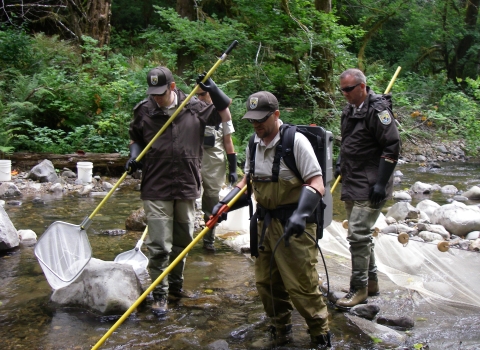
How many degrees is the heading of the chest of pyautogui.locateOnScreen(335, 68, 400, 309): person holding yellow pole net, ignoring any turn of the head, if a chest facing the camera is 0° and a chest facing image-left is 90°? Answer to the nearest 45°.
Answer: approximately 45°

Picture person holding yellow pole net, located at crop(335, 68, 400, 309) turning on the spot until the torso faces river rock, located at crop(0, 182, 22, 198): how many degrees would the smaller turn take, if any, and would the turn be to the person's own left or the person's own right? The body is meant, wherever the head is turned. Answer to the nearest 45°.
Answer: approximately 90° to the person's own right

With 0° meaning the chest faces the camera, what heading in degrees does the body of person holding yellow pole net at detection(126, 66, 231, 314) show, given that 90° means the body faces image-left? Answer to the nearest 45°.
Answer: approximately 0°

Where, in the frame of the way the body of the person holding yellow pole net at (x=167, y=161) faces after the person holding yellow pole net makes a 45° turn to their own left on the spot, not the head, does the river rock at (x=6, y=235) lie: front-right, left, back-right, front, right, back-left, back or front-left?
back

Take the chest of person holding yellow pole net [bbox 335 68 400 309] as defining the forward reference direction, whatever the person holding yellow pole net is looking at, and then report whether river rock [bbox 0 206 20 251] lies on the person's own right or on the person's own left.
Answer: on the person's own right

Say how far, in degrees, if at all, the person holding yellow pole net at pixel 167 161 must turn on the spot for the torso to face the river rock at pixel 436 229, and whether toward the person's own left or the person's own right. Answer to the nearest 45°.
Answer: approximately 135° to the person's own left

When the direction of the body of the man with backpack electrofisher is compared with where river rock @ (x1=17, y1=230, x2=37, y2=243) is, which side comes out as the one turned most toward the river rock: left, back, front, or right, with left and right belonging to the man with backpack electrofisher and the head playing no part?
right

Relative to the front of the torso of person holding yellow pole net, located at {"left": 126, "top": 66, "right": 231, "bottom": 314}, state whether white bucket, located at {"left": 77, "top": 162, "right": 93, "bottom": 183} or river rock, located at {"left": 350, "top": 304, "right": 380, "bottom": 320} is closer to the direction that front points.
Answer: the river rock
